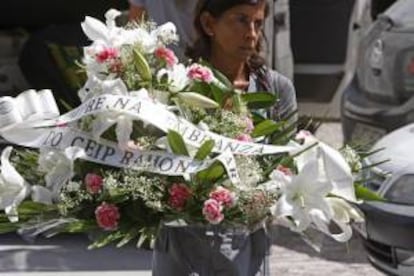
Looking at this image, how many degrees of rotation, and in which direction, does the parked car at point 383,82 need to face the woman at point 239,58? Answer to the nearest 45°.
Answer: approximately 135° to its right

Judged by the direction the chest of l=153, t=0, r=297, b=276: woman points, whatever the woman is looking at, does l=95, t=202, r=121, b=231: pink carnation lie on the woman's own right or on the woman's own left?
on the woman's own right

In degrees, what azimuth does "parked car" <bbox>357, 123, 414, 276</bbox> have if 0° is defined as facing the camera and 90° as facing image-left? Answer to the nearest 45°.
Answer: approximately 45°

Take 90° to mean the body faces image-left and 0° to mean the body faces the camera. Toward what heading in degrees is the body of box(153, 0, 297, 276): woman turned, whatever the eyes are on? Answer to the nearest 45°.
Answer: approximately 315°

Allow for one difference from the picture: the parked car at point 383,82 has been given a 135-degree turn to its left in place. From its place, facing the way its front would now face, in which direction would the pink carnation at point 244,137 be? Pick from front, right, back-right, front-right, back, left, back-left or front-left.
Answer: left

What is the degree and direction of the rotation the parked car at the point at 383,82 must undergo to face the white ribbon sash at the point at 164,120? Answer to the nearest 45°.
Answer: approximately 135° to its right
